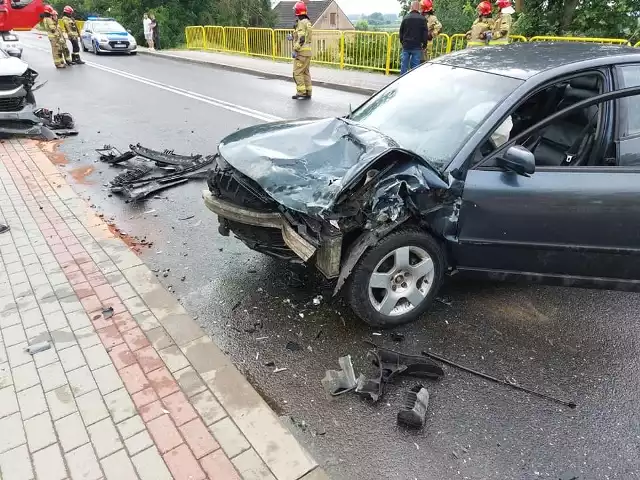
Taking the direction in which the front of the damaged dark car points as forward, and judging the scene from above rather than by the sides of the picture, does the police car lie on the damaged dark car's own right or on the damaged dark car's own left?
on the damaged dark car's own right

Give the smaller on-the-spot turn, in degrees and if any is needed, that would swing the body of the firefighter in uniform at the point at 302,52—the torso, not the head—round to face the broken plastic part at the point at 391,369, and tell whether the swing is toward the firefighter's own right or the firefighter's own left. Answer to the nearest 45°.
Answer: approximately 90° to the firefighter's own left

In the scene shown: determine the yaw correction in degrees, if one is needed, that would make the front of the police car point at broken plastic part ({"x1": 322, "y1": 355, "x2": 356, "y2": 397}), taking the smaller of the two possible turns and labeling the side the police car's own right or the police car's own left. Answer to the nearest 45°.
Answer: approximately 45° to the police car's own right

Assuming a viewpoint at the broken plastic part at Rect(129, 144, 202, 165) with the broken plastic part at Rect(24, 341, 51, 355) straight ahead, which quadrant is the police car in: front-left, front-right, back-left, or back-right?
back-right

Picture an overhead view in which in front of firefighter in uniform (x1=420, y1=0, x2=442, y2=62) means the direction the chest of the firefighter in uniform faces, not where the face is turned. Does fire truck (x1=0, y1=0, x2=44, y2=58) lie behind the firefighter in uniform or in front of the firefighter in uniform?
in front

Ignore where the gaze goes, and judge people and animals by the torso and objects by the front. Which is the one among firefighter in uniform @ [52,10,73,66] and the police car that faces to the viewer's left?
the firefighter in uniform

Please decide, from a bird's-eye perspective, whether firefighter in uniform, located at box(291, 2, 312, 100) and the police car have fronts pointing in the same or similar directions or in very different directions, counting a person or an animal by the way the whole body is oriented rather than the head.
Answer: very different directions
